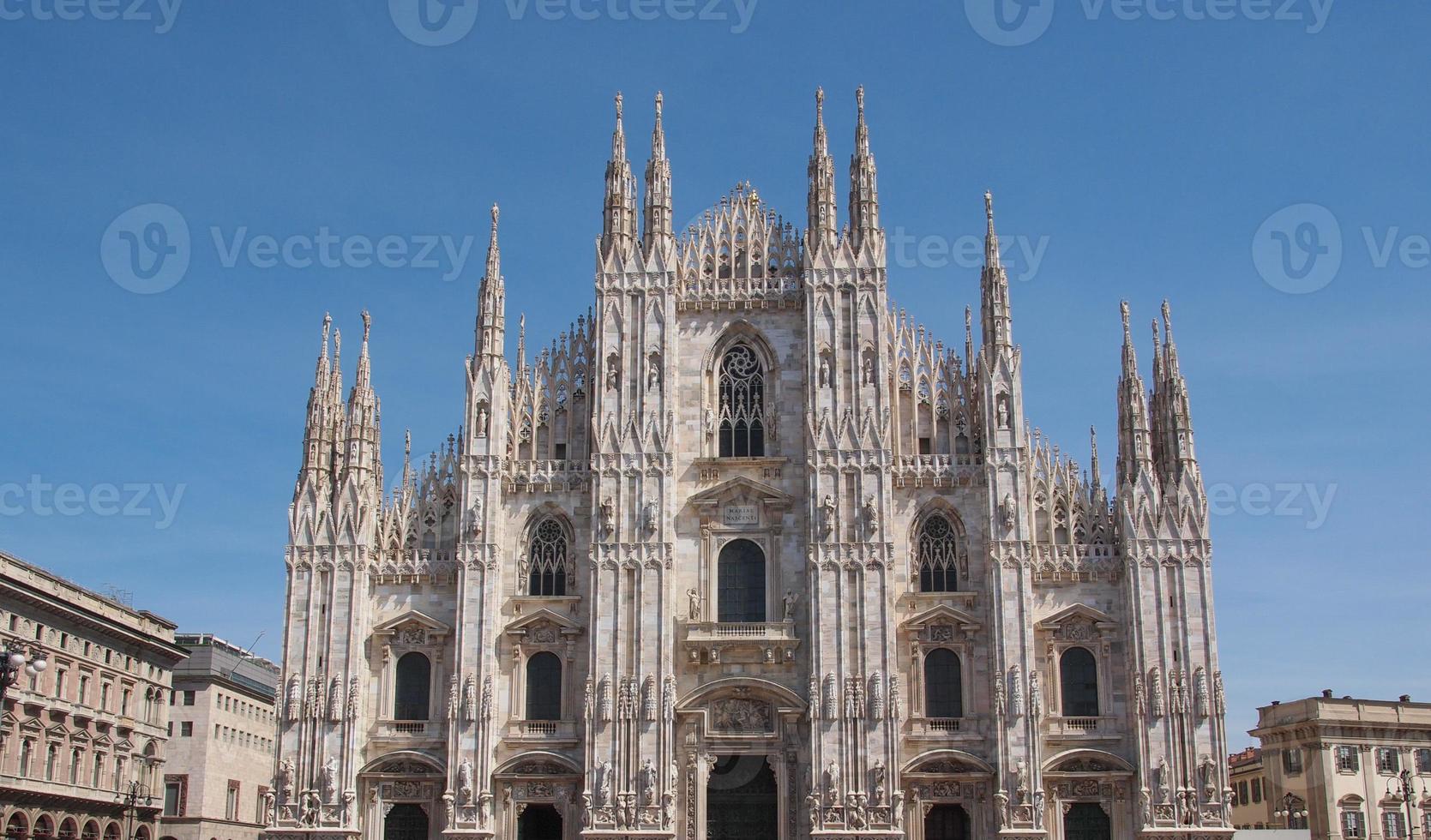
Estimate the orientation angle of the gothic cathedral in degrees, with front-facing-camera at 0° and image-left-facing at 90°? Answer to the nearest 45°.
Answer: approximately 0°
